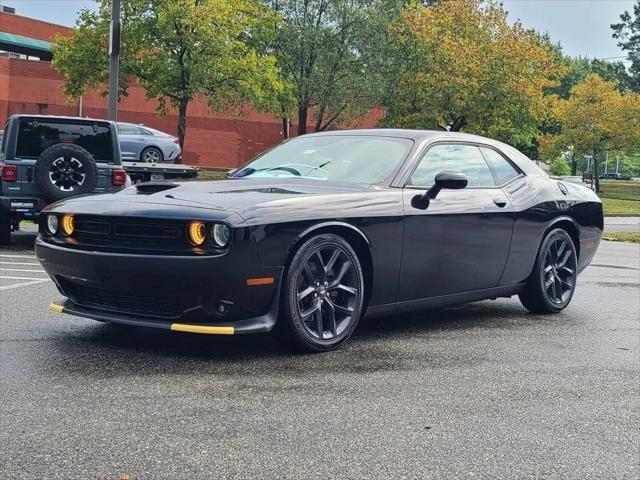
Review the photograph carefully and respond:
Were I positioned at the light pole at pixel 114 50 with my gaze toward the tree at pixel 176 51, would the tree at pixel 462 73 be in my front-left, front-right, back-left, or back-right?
front-right

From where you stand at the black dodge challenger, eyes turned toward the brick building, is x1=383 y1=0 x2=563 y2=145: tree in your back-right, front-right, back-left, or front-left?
front-right

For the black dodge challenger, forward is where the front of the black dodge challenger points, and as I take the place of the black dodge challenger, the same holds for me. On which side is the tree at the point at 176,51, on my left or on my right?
on my right

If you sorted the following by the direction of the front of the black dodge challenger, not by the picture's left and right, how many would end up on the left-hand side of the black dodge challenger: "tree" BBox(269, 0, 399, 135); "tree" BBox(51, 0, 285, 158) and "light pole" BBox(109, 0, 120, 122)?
0

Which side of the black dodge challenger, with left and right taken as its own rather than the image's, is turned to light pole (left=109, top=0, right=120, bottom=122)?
right

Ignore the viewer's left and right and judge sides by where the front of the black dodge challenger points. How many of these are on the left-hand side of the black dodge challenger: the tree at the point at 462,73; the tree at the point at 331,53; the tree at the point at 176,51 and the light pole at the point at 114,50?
0

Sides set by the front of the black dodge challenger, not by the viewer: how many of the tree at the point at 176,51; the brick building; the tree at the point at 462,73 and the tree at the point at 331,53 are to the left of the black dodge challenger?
0

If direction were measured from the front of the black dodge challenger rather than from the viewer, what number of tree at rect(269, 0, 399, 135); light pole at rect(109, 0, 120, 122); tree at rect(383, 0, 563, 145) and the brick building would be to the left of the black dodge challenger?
0

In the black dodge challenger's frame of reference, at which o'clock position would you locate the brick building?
The brick building is roughly at 4 o'clock from the black dodge challenger.

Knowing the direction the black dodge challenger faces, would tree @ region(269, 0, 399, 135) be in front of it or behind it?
behind

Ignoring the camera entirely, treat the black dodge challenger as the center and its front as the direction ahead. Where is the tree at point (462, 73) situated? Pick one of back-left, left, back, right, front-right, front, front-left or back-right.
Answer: back-right
